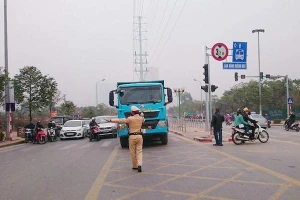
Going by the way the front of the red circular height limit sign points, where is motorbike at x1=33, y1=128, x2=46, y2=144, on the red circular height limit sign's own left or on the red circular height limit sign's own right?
on the red circular height limit sign's own right

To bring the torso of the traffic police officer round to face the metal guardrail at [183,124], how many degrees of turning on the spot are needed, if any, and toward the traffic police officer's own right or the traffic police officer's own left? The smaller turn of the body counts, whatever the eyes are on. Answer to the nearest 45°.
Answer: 0° — they already face it

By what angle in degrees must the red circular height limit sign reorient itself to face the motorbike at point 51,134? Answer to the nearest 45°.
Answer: approximately 90° to its right
